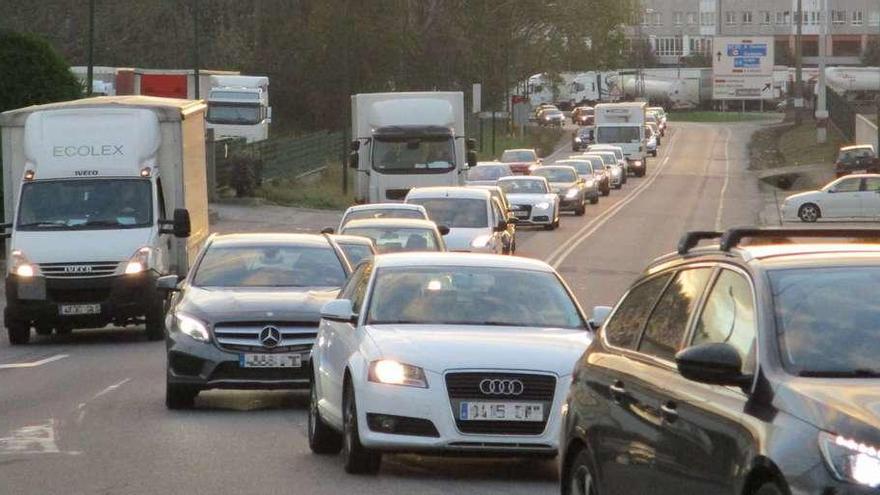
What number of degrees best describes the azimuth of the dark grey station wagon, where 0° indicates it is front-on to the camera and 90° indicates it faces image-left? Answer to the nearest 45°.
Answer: approximately 315°

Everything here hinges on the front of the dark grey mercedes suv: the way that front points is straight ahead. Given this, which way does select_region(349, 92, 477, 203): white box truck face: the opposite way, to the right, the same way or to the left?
the same way

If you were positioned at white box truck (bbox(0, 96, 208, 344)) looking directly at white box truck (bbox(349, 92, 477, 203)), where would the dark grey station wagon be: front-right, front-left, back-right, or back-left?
back-right

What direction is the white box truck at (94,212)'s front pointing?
toward the camera

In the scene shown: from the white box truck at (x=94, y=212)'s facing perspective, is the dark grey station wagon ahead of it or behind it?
ahead

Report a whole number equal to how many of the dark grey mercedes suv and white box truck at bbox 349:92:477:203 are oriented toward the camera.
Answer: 2

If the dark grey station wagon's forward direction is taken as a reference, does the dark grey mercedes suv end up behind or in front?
behind

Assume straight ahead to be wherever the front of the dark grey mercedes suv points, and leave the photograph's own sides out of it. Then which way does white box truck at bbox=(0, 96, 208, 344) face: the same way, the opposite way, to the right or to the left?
the same way

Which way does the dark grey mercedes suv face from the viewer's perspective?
toward the camera

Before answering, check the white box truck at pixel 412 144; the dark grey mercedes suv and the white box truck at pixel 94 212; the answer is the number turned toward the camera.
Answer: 3

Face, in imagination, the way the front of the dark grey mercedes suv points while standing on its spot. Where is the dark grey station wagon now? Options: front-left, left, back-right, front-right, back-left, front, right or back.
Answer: front

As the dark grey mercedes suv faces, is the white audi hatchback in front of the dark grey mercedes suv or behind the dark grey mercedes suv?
in front

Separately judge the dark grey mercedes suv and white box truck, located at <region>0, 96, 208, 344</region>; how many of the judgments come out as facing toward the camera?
2

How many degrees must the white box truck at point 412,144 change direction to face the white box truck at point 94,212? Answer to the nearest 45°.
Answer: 0° — it already faces it

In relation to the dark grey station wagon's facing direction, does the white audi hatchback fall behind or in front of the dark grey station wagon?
behind

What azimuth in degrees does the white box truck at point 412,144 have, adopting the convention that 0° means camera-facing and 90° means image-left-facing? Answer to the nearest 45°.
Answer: approximately 0°

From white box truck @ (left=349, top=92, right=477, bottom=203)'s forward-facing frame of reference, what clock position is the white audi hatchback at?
The white audi hatchback is roughly at 12 o'clock from the white box truck.
